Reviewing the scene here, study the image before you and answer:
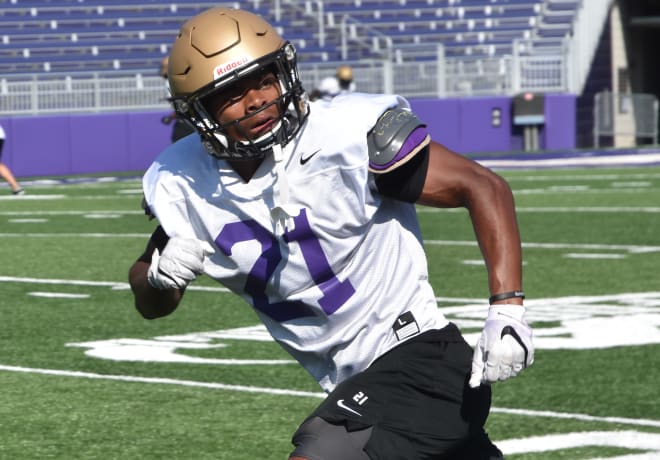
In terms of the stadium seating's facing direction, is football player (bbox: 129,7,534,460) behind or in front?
in front

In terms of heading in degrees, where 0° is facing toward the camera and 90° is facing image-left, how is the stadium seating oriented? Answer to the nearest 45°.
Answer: approximately 0°
